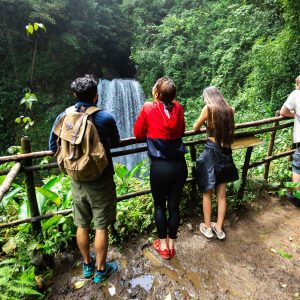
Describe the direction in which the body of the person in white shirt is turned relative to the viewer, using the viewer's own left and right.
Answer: facing away from the viewer and to the left of the viewer

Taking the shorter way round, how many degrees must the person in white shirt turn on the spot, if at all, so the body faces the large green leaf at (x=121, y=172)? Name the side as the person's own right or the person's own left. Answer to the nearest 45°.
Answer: approximately 90° to the person's own left

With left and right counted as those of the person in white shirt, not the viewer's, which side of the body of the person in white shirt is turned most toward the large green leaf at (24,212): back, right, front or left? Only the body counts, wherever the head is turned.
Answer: left

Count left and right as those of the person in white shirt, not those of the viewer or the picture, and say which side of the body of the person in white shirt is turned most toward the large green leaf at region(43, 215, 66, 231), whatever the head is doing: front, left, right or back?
left

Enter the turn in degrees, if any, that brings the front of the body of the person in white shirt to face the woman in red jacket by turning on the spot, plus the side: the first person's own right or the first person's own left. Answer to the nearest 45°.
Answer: approximately 90° to the first person's own left

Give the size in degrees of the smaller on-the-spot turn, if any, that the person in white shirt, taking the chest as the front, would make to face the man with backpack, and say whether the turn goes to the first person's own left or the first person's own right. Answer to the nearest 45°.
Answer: approximately 90° to the first person's own left

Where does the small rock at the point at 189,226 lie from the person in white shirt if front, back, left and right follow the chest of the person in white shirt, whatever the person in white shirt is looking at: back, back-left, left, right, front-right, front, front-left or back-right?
left

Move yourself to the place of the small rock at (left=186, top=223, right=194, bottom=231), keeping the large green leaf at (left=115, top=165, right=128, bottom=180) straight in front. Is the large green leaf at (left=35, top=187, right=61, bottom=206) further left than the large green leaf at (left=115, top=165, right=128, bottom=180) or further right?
left
